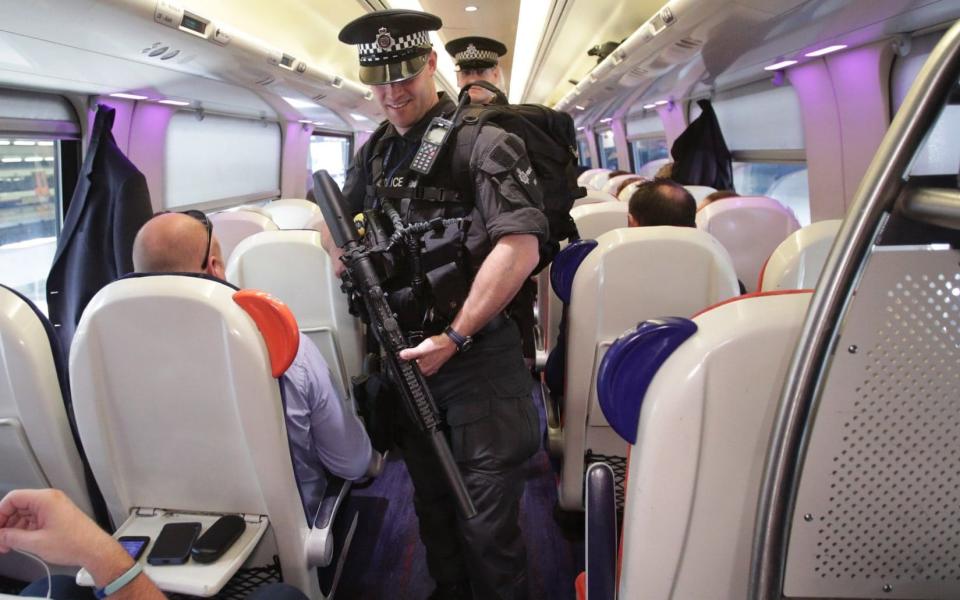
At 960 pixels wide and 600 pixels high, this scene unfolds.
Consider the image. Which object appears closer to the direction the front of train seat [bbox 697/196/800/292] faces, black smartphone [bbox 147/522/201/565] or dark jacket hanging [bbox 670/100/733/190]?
the dark jacket hanging

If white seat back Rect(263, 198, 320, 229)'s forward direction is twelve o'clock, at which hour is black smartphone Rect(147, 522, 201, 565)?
The black smartphone is roughly at 6 o'clock from the white seat back.

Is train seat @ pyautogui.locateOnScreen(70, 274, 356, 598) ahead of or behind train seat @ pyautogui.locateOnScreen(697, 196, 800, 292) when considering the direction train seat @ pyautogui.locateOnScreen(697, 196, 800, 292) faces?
behind

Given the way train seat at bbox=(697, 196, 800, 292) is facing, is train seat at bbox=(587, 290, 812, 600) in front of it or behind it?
behind

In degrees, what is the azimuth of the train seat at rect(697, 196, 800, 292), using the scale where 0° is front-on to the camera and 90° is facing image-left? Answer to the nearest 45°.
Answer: approximately 180°

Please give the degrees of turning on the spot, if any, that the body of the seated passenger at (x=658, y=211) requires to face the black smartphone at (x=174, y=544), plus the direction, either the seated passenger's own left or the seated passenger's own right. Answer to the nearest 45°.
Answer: approximately 135° to the seated passenger's own left

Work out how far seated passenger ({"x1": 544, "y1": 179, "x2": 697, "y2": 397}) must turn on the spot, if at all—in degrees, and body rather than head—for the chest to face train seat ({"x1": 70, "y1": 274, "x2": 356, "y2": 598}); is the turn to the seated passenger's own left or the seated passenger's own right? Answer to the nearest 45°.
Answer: approximately 135° to the seated passenger's own left

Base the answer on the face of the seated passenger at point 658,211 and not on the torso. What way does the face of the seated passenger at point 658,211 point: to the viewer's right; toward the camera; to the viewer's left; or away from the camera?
away from the camera

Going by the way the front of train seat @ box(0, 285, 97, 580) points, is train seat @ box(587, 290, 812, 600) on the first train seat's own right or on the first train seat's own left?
on the first train seat's own right

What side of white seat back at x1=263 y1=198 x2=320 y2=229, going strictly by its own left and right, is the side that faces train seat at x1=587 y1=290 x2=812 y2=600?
back

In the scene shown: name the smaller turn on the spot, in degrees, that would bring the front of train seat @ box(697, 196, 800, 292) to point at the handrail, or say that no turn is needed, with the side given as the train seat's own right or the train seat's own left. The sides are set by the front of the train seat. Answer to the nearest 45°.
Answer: approximately 180°

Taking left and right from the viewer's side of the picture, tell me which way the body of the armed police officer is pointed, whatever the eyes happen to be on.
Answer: facing the viewer and to the left of the viewer

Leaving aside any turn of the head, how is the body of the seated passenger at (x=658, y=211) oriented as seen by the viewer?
away from the camera

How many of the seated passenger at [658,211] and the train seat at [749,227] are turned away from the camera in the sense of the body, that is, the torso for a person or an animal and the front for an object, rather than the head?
2

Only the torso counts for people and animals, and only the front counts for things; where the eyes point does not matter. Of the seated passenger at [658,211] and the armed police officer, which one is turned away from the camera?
the seated passenger

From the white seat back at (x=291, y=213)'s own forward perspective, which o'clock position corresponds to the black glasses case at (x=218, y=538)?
The black glasses case is roughly at 6 o'clock from the white seat back.

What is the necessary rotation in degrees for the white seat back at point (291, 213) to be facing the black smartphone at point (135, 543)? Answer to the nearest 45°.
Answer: approximately 180°

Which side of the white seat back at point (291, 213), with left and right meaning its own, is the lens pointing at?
back

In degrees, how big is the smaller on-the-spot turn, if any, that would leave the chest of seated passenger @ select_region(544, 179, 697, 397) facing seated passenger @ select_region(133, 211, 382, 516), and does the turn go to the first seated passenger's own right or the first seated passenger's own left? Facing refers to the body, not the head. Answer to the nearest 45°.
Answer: approximately 135° to the first seated passenger's own left

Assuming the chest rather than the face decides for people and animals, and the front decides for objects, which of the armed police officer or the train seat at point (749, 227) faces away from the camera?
the train seat
